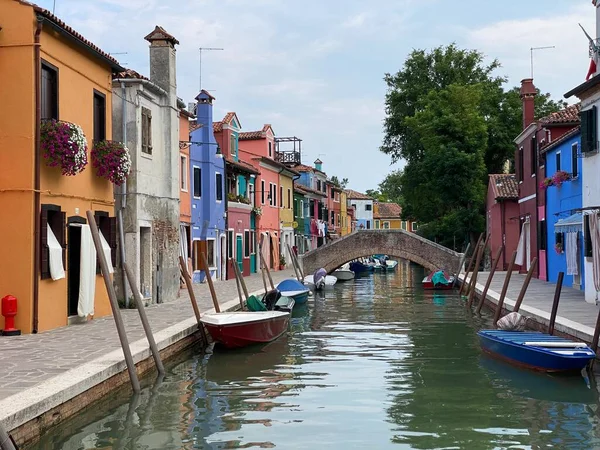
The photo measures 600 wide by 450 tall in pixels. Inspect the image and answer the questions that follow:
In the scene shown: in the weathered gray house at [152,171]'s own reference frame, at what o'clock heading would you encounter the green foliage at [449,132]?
The green foliage is roughly at 9 o'clock from the weathered gray house.

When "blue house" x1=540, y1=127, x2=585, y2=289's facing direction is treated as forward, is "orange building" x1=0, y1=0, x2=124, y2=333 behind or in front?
in front

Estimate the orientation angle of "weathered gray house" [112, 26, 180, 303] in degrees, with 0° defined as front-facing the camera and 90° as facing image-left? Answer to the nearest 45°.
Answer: approximately 315°

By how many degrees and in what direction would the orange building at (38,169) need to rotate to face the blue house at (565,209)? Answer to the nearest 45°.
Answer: approximately 90° to its left

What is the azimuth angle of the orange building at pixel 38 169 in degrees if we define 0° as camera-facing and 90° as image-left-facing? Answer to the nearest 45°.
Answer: approximately 315°

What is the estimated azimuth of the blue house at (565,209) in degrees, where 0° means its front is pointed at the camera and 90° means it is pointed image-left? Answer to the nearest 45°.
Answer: approximately 45°

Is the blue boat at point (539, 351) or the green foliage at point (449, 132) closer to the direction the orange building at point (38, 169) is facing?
the blue boat

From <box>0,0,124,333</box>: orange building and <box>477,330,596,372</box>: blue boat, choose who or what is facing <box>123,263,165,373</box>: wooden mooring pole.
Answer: the orange building

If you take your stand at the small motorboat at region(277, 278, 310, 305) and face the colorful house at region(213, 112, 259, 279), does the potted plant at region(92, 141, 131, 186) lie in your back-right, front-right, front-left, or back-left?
back-left

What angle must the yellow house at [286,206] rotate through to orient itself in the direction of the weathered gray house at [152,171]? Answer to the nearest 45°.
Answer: approximately 45° to its right

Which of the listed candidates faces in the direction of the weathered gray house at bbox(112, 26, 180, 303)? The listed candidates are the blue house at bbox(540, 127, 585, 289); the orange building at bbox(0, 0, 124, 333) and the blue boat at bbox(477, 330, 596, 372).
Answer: the blue house

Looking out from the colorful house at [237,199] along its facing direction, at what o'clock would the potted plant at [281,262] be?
The potted plant is roughly at 10 o'clock from the colorful house.
